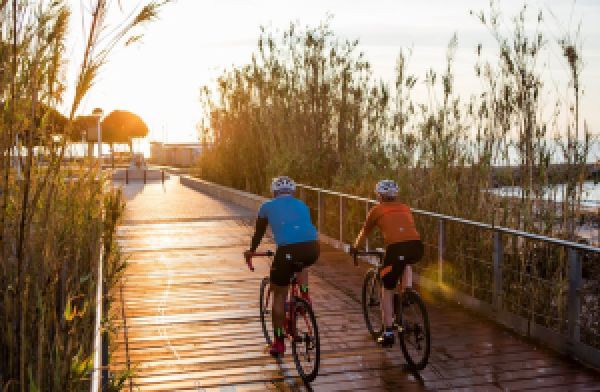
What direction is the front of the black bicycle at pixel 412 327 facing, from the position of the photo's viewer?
facing away from the viewer and to the left of the viewer

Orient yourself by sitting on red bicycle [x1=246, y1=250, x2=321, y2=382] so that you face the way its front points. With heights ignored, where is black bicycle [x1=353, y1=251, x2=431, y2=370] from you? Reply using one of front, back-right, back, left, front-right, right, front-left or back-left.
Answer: back-right

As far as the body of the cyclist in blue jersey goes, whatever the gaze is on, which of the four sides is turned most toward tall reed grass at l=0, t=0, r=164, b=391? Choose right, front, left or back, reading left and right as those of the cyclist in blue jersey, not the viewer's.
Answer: left

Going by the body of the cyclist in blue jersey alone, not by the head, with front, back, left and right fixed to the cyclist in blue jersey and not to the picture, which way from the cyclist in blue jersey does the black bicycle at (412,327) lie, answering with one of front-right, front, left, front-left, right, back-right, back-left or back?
back-right

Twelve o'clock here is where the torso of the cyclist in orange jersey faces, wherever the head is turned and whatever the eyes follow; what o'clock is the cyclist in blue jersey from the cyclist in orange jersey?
The cyclist in blue jersey is roughly at 10 o'clock from the cyclist in orange jersey.

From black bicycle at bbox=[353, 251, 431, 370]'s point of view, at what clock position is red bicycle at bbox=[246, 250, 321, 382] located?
red bicycle at bbox=[246, 250, 321, 382] is roughly at 10 o'clock from black bicycle at bbox=[353, 251, 431, 370].

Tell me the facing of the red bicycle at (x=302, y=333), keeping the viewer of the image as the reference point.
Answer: facing away from the viewer and to the left of the viewer

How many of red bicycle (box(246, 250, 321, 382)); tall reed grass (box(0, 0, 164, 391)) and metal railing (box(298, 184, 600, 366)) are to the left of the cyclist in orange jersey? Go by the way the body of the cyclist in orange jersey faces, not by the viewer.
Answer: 2

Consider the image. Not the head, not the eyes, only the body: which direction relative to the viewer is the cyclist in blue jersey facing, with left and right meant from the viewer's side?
facing away from the viewer and to the left of the viewer

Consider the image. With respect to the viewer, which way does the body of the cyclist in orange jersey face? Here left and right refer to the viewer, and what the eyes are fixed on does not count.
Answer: facing away from the viewer and to the left of the viewer

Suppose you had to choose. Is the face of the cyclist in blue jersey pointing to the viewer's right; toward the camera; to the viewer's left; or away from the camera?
away from the camera

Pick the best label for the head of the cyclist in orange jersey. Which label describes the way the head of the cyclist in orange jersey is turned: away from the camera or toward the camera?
away from the camera
